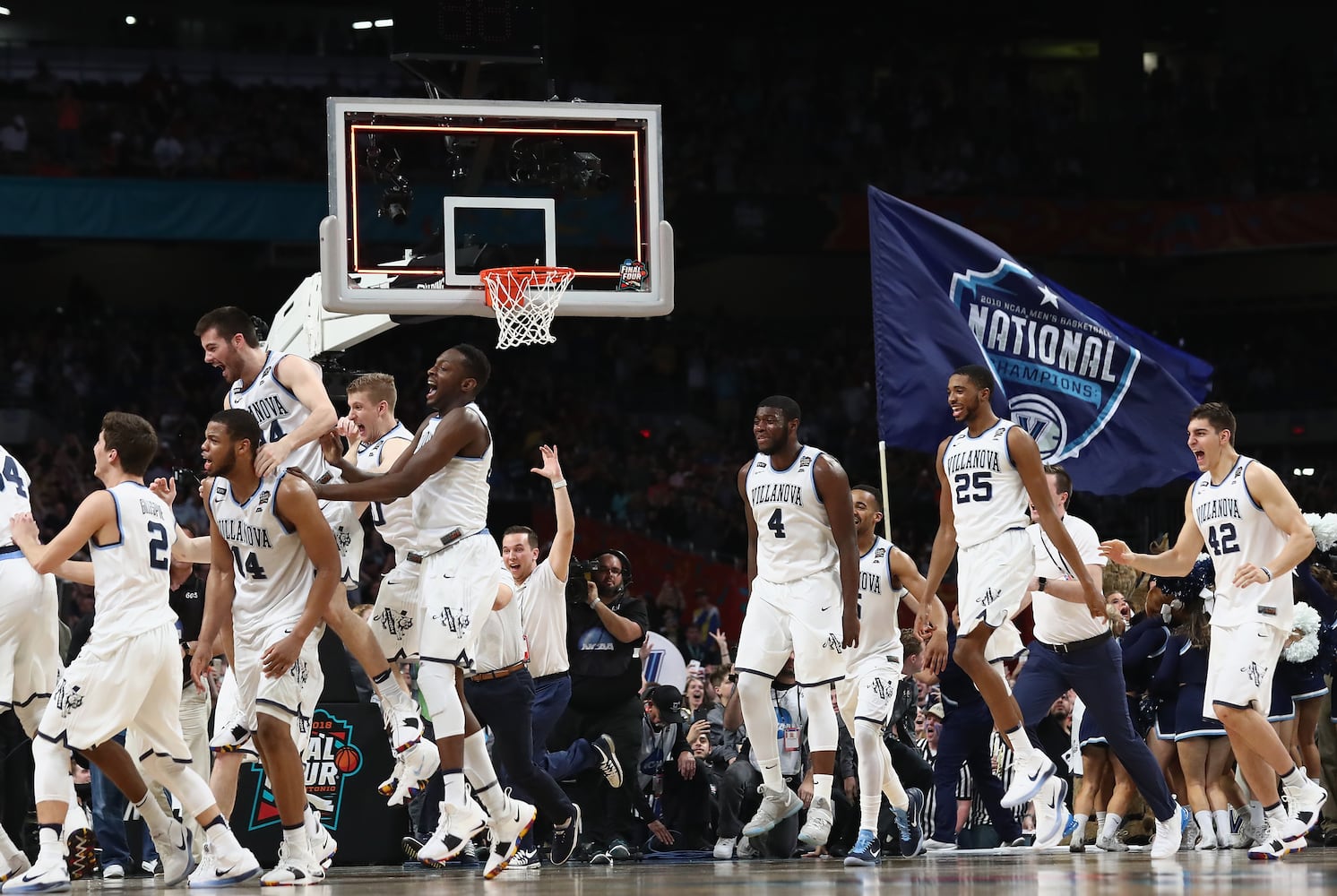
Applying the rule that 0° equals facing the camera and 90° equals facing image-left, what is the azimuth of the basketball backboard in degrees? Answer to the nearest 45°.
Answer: approximately 0°

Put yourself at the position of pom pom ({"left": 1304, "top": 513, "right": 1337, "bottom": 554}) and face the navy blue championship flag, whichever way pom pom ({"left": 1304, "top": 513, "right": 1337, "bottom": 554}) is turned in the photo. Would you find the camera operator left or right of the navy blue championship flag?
left

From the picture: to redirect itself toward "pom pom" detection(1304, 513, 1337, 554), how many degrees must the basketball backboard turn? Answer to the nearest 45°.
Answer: approximately 90° to its left
